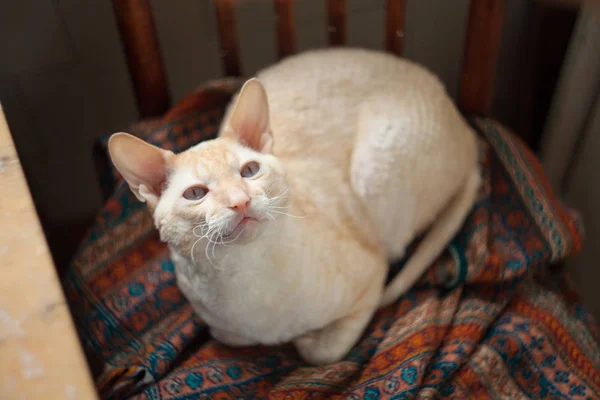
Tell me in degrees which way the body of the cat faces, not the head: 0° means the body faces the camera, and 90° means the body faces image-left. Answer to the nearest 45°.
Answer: approximately 45°
